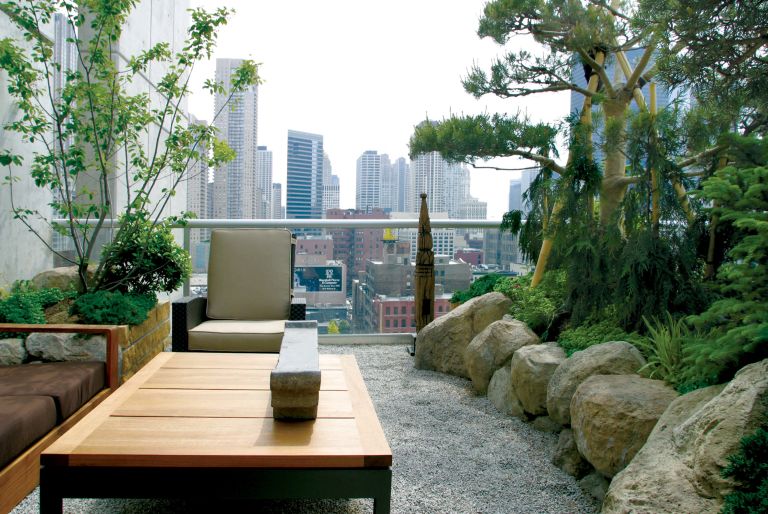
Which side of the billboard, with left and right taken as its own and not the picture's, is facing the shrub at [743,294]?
front

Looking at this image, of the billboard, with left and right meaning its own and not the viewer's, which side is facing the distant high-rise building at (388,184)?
back

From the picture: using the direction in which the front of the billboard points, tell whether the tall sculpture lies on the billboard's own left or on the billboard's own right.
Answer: on the billboard's own left

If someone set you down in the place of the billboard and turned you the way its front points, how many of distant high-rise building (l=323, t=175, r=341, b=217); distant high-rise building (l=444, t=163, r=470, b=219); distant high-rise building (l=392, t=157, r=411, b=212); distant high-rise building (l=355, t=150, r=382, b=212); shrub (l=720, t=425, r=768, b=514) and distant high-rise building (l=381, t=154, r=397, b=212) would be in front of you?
1

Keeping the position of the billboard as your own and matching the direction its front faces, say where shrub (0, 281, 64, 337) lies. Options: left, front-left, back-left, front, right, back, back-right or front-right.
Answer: front-right

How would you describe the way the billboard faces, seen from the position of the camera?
facing the viewer

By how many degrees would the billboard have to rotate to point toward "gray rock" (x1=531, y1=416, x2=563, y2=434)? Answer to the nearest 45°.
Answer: approximately 45° to its left

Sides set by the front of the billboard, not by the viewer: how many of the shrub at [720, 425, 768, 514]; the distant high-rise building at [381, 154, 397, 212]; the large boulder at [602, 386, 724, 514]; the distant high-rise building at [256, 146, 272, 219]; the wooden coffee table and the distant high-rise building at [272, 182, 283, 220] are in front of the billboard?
3

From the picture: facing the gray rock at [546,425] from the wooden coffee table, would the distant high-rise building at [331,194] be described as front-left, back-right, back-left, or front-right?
front-left

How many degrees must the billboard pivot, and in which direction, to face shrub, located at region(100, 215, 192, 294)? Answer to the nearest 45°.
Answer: approximately 45° to its right

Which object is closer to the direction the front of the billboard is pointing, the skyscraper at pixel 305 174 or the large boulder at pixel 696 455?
the large boulder

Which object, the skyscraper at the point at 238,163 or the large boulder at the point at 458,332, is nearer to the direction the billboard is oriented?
the large boulder

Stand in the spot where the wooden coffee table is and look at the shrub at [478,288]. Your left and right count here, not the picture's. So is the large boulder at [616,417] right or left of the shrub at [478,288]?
right

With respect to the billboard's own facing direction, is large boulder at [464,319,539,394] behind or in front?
in front

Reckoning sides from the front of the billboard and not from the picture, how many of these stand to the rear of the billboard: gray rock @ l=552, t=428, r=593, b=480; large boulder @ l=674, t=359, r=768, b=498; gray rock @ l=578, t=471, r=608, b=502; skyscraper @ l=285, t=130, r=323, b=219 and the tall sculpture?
1

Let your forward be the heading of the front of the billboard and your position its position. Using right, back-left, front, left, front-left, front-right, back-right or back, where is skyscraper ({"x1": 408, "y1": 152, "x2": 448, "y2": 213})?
back-left

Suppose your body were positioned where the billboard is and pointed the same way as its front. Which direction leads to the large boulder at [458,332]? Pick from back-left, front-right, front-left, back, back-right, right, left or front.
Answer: front-left

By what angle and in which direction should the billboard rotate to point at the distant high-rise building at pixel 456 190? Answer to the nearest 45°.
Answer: approximately 135° to its left

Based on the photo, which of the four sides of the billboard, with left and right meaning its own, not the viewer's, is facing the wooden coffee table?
front

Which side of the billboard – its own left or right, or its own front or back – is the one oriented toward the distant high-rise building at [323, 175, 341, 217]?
back
